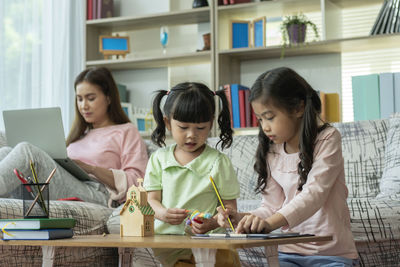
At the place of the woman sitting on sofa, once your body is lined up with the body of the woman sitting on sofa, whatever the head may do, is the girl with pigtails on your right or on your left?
on your left

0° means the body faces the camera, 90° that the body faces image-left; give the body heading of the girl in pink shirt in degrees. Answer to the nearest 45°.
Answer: approximately 45°

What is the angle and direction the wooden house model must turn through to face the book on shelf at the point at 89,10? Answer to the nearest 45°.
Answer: approximately 135° to its right

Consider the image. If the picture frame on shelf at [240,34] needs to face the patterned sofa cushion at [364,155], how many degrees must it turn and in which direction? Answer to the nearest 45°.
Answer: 0° — it already faces it

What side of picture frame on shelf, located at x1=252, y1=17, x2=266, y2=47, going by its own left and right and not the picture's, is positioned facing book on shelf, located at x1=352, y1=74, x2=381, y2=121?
left
